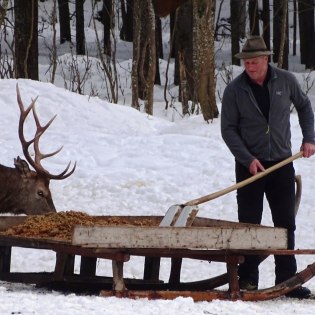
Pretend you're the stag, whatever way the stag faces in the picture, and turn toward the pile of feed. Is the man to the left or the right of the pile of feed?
left

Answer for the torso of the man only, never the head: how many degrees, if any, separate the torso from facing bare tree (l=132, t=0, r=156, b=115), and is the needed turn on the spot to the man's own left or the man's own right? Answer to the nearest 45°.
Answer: approximately 180°

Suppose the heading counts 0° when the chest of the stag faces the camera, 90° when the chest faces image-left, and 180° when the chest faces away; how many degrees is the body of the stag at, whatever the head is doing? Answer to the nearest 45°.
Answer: approximately 270°

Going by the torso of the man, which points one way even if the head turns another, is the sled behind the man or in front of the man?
in front

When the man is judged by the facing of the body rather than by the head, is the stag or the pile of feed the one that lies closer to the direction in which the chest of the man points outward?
the pile of feed

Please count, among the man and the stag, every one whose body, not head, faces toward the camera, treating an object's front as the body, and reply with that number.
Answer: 1

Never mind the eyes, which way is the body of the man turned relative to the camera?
toward the camera

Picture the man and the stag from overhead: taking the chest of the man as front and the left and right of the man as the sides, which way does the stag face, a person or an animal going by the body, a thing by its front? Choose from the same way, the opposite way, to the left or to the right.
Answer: to the left

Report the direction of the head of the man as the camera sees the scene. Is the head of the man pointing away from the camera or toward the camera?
toward the camera
